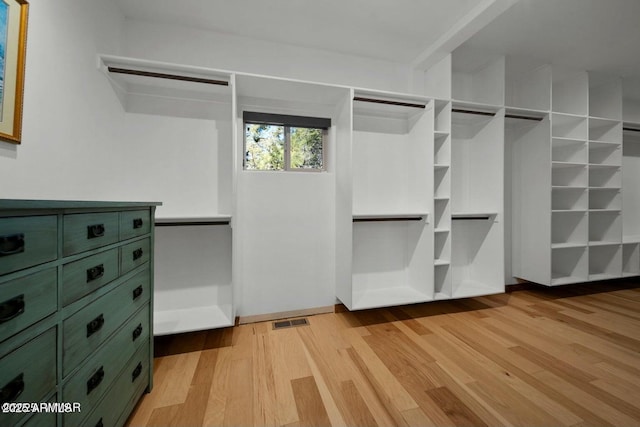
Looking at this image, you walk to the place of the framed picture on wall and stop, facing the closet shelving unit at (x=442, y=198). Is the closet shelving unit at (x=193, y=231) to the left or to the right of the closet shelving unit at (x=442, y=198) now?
left

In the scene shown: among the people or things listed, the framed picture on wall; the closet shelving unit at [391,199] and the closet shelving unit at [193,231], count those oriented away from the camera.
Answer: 0

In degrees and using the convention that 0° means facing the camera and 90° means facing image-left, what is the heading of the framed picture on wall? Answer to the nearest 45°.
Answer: approximately 315°

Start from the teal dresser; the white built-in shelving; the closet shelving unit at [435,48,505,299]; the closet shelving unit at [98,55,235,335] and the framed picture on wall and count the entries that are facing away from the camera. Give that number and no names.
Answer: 0

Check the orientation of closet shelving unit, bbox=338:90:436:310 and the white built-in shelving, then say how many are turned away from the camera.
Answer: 0

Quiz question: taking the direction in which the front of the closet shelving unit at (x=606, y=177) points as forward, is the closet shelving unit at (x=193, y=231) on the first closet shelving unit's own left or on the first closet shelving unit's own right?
on the first closet shelving unit's own right

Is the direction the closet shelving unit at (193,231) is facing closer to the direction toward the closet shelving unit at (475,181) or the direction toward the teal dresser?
the teal dresser

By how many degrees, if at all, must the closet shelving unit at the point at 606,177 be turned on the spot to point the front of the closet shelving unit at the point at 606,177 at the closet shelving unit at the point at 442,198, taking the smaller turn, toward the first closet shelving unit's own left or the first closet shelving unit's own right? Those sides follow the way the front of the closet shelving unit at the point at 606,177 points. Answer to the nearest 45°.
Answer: approximately 90° to the first closet shelving unit's own right

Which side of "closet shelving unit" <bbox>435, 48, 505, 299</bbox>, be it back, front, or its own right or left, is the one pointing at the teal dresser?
right

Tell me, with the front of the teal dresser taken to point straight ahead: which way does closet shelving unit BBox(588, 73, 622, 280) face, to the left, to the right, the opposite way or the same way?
to the right

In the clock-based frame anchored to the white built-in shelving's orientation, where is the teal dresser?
The teal dresser is roughly at 2 o'clock from the white built-in shelving.

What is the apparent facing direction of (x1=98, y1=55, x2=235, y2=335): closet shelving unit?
toward the camera

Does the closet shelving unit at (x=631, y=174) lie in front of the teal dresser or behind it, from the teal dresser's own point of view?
in front

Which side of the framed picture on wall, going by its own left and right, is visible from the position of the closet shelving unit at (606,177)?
front

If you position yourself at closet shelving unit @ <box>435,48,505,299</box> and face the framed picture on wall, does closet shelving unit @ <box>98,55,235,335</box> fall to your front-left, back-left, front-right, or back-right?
front-right

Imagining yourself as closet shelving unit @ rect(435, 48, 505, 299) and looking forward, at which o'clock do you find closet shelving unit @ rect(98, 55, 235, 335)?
closet shelving unit @ rect(98, 55, 235, 335) is roughly at 3 o'clock from closet shelving unit @ rect(435, 48, 505, 299).
